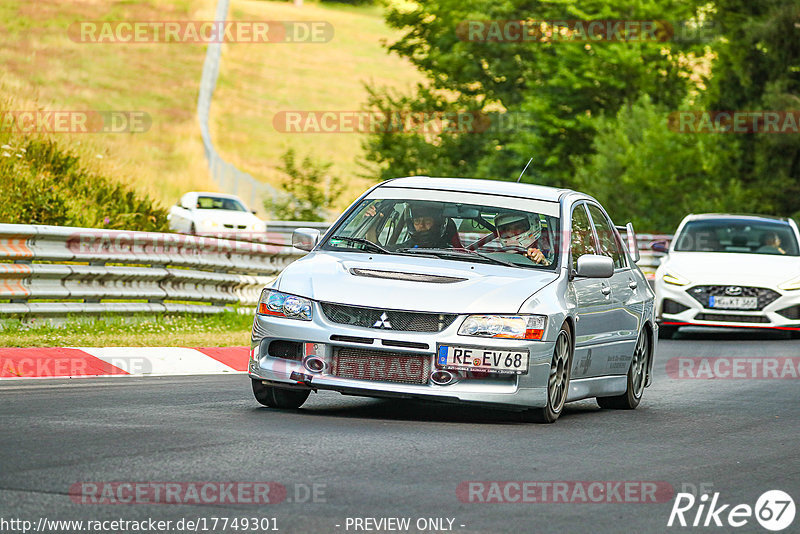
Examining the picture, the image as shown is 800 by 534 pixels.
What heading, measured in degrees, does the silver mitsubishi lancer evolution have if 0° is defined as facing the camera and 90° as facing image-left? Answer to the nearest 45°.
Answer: approximately 45°

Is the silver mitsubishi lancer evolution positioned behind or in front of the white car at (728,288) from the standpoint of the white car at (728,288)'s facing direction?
in front

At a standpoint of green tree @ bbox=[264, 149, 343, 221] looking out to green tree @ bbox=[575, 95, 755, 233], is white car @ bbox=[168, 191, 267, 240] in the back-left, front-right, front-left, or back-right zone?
back-right

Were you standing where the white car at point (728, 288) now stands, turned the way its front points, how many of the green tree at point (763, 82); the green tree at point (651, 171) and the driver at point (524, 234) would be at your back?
2

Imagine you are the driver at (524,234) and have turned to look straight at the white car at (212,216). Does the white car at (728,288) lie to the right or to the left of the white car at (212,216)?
right

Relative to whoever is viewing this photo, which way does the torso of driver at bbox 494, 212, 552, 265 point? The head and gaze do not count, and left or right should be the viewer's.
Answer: facing the viewer and to the left of the viewer

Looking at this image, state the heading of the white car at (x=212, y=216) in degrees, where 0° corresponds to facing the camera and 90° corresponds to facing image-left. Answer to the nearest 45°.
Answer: approximately 315°

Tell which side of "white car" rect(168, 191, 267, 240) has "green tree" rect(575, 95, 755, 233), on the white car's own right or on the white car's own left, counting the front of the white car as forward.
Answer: on the white car's own left

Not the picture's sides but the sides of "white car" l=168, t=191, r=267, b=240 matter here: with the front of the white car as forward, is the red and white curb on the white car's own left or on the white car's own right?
on the white car's own right

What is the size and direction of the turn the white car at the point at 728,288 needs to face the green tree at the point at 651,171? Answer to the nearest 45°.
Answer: approximately 180°
